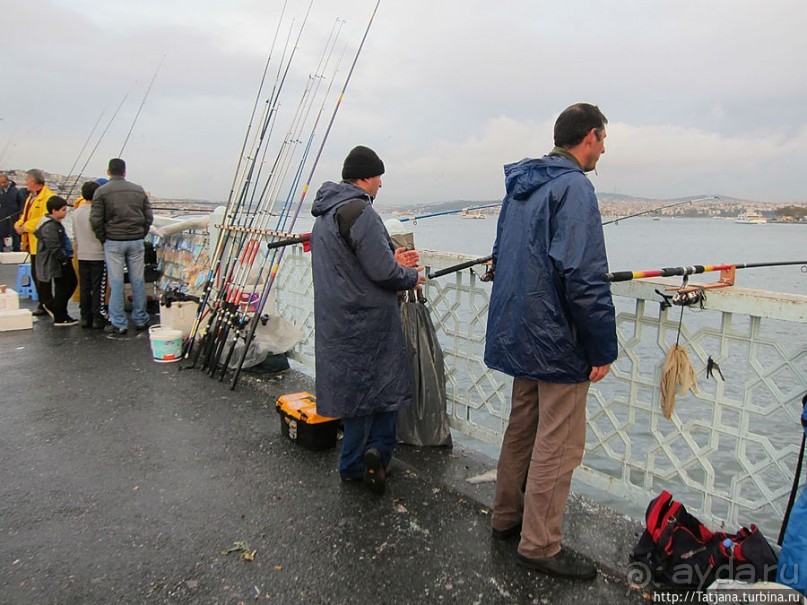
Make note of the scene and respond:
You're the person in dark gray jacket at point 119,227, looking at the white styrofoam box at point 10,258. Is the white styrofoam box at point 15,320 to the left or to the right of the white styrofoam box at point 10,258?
left

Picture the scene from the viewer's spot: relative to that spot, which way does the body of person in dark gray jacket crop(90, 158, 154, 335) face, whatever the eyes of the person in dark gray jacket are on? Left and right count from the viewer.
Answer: facing away from the viewer

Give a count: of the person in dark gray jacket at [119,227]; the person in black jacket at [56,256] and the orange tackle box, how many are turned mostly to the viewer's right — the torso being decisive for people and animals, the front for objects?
1

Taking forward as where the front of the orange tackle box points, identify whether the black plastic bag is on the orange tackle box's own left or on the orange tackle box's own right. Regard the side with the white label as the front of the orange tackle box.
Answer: on the orange tackle box's own left

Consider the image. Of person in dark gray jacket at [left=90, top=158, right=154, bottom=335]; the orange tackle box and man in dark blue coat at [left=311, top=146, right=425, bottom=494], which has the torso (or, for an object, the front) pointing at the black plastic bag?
the man in dark blue coat

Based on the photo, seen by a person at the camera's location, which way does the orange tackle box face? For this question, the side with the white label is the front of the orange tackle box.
facing the viewer and to the left of the viewer

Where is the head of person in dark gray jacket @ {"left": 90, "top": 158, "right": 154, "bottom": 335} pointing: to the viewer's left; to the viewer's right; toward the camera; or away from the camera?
away from the camera

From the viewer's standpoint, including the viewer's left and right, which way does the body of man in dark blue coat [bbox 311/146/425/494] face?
facing away from the viewer and to the right of the viewer

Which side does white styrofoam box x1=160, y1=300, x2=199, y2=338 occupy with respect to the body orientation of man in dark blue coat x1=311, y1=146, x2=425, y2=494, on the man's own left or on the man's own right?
on the man's own left

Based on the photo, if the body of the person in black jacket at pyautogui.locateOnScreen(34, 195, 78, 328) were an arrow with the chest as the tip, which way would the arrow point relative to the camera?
to the viewer's right

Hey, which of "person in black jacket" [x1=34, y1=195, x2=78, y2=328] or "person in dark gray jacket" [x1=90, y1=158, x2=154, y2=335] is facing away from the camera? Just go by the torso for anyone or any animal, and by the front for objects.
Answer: "person in dark gray jacket" [x1=90, y1=158, x2=154, y2=335]
